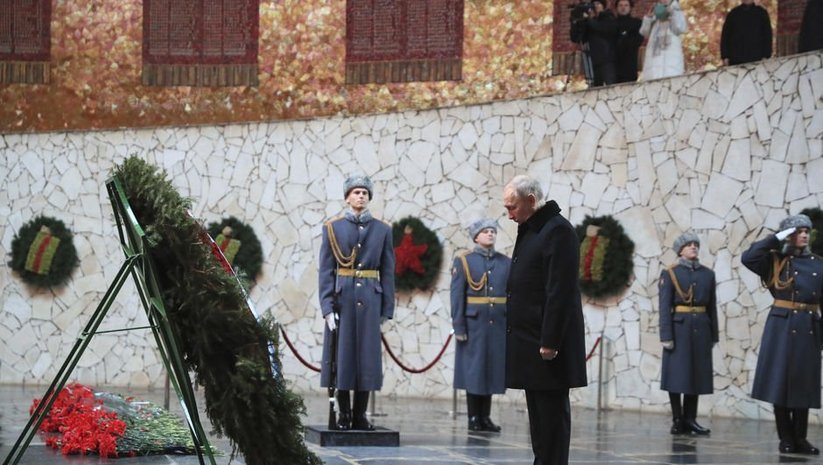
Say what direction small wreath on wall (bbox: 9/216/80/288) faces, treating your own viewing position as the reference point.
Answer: facing the viewer

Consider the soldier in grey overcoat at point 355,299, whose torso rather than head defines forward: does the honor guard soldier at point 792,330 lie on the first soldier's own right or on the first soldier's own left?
on the first soldier's own left

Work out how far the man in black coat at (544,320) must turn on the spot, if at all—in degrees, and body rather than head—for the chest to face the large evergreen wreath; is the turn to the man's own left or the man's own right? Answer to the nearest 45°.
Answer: approximately 45° to the man's own left

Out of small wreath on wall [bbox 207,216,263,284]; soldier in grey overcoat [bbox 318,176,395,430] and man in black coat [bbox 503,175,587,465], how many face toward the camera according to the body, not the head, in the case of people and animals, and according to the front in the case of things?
2

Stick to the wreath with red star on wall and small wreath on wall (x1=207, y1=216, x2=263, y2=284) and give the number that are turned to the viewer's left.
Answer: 0

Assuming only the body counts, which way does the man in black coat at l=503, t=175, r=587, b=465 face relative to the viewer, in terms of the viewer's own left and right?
facing to the left of the viewer

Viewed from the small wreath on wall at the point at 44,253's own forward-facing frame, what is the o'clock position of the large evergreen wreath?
The large evergreen wreath is roughly at 12 o'clock from the small wreath on wall.

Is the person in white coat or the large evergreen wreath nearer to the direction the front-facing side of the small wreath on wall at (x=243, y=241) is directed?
the large evergreen wreath

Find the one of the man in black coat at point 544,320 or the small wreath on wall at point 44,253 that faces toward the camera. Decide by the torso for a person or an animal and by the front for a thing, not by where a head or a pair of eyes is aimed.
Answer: the small wreath on wall

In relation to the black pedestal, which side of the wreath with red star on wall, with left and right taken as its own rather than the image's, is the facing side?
front

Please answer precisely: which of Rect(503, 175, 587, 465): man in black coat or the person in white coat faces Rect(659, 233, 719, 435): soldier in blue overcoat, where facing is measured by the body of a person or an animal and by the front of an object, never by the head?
the person in white coat

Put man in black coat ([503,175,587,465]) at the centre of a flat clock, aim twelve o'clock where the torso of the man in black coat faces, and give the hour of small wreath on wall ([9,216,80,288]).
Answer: The small wreath on wall is roughly at 2 o'clock from the man in black coat.

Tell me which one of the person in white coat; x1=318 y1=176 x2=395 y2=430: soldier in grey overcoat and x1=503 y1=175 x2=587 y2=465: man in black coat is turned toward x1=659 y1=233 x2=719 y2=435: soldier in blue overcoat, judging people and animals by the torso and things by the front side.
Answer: the person in white coat

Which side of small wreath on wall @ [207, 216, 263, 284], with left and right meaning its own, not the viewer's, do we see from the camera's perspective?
front

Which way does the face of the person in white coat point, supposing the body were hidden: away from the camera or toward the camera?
toward the camera

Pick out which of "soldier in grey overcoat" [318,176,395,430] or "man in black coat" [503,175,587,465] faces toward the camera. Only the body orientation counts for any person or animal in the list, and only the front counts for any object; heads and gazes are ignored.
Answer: the soldier in grey overcoat

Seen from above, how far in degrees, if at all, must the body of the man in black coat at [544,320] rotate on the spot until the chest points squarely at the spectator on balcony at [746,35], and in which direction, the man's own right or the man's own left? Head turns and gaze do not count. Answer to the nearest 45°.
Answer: approximately 90° to the man's own right

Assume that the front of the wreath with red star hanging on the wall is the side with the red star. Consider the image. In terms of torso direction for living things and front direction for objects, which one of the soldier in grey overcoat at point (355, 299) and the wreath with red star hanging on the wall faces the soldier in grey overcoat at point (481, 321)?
the wreath with red star hanging on the wall
